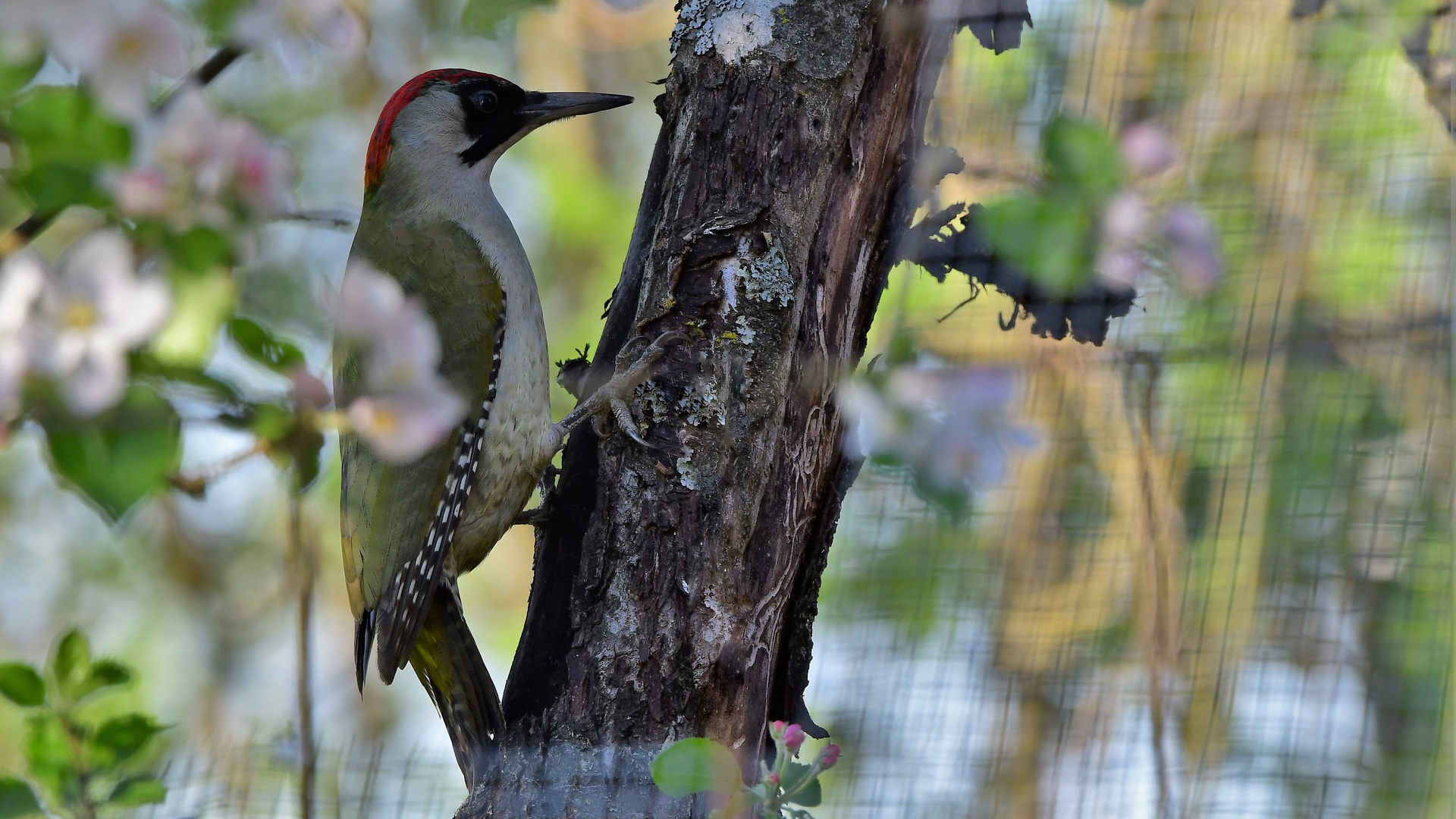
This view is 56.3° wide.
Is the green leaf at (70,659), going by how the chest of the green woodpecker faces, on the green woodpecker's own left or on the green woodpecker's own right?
on the green woodpecker's own right

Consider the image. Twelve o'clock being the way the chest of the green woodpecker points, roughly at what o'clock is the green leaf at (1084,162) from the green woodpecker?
The green leaf is roughly at 2 o'clock from the green woodpecker.

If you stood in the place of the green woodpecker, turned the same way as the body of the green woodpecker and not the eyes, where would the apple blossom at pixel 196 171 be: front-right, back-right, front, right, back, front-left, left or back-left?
right

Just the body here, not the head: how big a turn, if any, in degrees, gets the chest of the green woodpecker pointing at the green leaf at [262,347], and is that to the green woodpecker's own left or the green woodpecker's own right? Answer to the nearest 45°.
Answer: approximately 90° to the green woodpecker's own right

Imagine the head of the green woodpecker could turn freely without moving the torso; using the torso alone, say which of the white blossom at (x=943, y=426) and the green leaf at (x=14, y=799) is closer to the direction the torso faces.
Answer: the white blossom

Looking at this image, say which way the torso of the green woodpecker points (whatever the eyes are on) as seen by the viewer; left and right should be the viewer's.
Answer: facing to the right of the viewer

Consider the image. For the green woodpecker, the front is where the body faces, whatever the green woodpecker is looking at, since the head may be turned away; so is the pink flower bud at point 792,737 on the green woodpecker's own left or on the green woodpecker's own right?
on the green woodpecker's own right

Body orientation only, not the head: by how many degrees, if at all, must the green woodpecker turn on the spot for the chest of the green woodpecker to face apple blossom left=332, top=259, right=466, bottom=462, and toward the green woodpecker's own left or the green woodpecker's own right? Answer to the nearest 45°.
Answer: approximately 90° to the green woodpecker's own right
